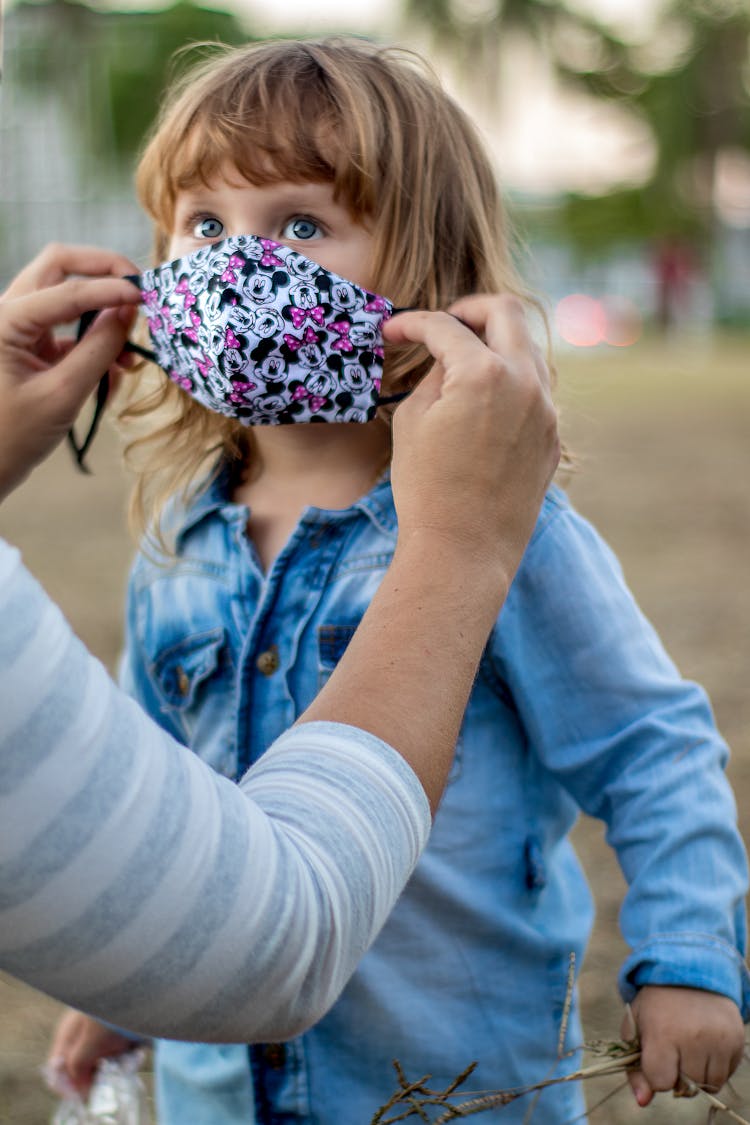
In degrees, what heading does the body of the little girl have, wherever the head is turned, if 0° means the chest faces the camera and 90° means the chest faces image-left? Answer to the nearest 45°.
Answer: approximately 45°

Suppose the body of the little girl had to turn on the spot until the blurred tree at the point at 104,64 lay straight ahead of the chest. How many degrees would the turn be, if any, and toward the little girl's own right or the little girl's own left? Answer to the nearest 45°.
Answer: approximately 135° to the little girl's own right
